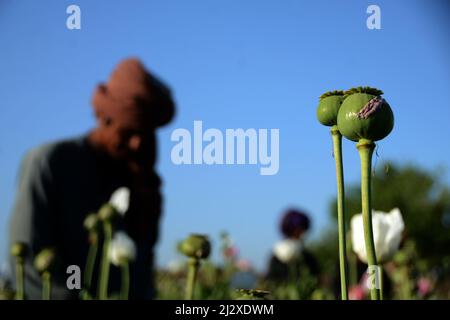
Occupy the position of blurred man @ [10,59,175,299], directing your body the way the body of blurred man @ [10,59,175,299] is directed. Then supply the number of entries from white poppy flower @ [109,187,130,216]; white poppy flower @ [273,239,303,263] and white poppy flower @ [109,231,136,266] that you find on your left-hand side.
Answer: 1

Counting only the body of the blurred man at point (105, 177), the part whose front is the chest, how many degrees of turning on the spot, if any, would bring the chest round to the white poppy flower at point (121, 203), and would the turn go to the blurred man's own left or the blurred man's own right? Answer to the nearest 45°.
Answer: approximately 45° to the blurred man's own right

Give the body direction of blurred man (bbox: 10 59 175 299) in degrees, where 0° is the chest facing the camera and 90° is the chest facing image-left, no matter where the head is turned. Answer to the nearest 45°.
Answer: approximately 315°

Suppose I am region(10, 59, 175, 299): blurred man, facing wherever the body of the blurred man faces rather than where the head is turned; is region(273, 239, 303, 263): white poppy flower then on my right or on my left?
on my left

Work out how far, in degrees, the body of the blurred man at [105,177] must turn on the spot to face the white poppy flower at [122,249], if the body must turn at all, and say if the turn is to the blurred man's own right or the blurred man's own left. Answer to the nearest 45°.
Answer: approximately 45° to the blurred man's own right

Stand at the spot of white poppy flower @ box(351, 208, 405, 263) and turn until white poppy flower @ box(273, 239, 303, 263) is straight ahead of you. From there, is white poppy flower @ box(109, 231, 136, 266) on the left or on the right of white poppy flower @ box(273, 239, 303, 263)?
left

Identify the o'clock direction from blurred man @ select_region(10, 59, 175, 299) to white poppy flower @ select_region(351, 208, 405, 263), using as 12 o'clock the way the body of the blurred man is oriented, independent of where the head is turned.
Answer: The white poppy flower is roughly at 1 o'clock from the blurred man.
